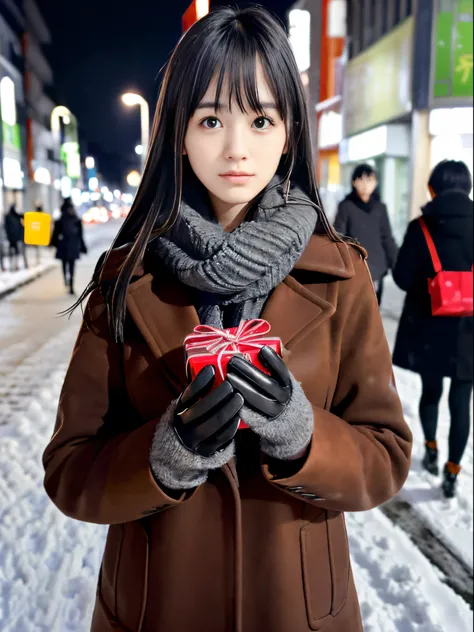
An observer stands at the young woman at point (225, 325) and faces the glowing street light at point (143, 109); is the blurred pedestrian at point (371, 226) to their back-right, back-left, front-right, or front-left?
front-right

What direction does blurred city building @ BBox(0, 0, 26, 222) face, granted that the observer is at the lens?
facing the viewer and to the right of the viewer

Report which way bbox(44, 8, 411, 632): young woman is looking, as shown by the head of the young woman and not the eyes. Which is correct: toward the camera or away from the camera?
toward the camera

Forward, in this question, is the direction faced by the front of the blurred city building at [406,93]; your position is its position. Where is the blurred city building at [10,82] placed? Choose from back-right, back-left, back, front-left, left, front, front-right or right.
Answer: front-left

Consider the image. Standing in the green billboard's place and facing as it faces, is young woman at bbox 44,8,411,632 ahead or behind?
ahead

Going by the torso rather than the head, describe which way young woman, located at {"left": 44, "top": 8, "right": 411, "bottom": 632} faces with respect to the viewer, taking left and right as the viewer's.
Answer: facing the viewer

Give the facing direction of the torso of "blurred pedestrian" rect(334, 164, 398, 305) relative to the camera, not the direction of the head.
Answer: toward the camera

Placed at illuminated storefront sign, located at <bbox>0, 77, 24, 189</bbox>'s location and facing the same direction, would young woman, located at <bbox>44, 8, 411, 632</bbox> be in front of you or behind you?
in front
